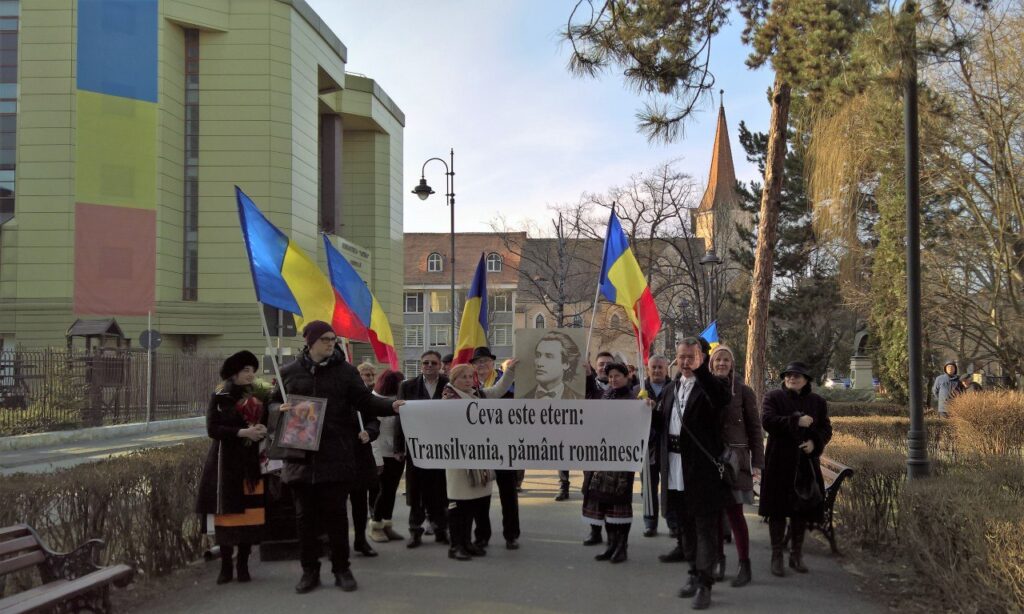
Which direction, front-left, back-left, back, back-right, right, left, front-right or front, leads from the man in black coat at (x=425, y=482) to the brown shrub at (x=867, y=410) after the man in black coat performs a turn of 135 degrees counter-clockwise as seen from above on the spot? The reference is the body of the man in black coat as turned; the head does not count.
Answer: front

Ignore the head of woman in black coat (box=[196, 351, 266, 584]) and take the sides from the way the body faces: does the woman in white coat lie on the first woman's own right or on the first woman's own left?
on the first woman's own left

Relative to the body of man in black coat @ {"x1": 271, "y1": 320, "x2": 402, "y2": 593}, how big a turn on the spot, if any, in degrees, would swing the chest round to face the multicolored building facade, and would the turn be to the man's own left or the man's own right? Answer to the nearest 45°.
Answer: approximately 180°

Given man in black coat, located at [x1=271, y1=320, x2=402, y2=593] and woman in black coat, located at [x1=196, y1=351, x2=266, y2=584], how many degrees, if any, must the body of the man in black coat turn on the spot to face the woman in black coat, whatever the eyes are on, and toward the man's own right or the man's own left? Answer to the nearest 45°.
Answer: approximately 135° to the man's own right

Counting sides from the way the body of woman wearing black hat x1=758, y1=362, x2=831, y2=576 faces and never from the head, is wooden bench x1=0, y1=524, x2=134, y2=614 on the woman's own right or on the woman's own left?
on the woman's own right

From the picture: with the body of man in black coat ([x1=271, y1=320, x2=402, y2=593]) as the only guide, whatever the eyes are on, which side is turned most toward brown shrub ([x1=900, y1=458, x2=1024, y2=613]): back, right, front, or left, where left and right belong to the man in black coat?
left

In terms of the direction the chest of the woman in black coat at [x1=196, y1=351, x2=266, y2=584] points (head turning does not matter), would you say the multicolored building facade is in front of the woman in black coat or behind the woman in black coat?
behind

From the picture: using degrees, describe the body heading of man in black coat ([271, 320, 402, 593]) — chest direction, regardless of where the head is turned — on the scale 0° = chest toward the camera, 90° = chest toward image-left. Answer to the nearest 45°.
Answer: approximately 0°

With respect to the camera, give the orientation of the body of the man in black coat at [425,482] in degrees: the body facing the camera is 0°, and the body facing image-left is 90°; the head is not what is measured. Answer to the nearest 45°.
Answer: approximately 0°

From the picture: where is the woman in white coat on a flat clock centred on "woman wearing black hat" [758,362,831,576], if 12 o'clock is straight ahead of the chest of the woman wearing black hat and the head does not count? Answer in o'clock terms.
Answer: The woman in white coat is roughly at 3 o'clock from the woman wearing black hat.

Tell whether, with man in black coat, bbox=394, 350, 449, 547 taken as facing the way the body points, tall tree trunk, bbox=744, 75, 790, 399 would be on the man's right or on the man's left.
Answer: on the man's left
